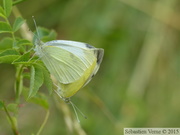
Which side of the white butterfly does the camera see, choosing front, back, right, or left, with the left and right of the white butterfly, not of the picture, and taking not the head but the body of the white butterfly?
left
